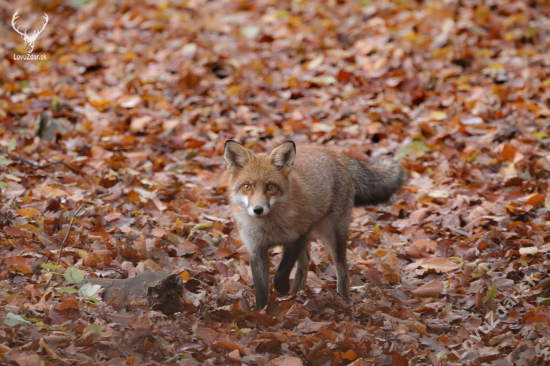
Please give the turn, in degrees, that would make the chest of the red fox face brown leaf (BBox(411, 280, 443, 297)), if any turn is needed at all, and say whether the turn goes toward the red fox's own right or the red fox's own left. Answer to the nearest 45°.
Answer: approximately 135° to the red fox's own left

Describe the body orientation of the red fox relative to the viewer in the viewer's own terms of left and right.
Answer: facing the viewer and to the left of the viewer

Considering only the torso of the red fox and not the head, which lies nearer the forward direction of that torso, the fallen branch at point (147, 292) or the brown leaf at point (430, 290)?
the fallen branch

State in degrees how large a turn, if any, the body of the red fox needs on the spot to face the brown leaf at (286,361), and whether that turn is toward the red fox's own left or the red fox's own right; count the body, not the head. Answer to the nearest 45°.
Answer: approximately 45° to the red fox's own left

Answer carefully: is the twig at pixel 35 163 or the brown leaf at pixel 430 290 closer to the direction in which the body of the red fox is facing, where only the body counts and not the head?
the twig

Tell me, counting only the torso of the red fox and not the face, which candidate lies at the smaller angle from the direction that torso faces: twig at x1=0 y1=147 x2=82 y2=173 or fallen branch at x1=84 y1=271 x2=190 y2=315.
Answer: the fallen branch

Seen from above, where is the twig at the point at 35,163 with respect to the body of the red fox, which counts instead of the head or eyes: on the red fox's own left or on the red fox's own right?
on the red fox's own right

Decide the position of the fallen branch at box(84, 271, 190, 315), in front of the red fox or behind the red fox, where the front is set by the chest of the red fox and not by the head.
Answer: in front
